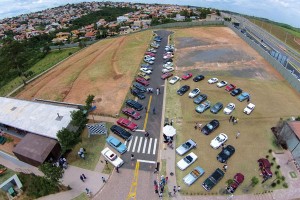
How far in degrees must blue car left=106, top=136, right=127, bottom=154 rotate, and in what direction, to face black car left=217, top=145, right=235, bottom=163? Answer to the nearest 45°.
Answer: approximately 45° to its left

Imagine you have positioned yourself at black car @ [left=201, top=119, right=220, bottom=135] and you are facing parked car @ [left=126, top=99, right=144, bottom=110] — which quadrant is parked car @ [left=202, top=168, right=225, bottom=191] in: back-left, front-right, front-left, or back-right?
back-left

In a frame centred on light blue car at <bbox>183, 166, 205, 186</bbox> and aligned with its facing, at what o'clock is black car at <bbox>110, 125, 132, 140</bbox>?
The black car is roughly at 2 o'clock from the light blue car.
